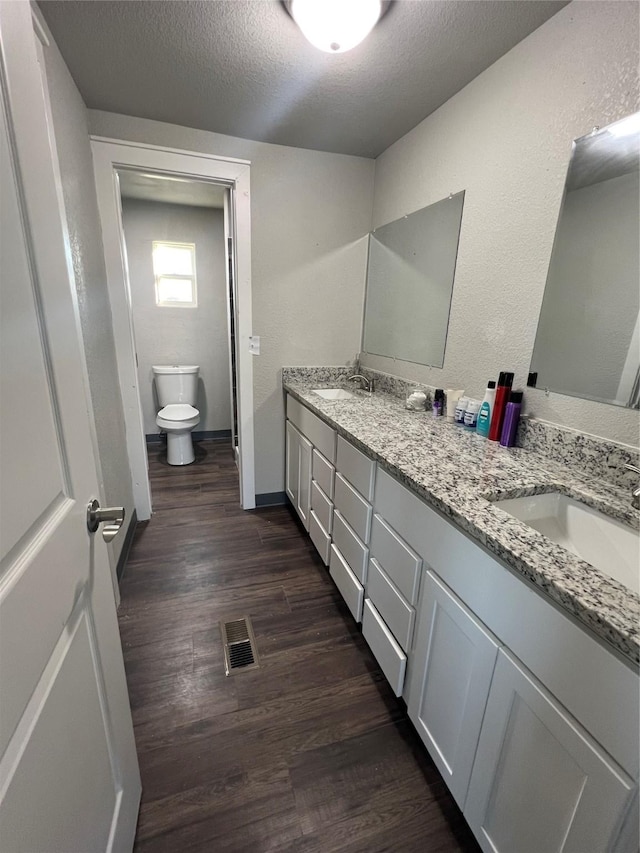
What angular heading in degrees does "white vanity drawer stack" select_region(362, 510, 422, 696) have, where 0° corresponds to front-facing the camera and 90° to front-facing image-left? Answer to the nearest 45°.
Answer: approximately 45°

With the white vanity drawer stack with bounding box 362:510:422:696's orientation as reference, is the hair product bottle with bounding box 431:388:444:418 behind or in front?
behind

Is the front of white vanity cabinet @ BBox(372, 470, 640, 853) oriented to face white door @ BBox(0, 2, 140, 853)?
yes

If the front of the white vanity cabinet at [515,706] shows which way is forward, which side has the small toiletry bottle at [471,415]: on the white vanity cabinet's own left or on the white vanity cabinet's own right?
on the white vanity cabinet's own right

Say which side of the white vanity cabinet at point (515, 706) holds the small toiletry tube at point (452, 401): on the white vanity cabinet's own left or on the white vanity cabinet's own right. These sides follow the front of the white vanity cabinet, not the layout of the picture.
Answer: on the white vanity cabinet's own right

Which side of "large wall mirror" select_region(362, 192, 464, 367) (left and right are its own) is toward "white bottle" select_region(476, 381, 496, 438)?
left

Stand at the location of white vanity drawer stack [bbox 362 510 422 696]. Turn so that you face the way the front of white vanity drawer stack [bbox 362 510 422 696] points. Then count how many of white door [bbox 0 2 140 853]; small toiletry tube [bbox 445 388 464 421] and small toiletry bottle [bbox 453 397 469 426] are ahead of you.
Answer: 1

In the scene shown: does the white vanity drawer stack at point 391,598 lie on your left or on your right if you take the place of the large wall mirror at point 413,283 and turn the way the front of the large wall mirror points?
on your left

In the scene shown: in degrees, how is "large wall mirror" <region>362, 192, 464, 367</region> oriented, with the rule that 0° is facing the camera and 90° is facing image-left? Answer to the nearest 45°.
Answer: approximately 45°

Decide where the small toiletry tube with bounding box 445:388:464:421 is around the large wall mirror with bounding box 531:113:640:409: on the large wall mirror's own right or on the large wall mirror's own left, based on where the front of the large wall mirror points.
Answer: on the large wall mirror's own right

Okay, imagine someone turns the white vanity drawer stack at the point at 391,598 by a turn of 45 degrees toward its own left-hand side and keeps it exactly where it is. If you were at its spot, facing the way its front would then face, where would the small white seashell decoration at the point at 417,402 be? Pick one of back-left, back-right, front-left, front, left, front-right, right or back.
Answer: back

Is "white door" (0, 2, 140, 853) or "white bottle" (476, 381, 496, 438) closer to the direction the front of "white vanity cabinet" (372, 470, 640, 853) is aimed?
the white door
